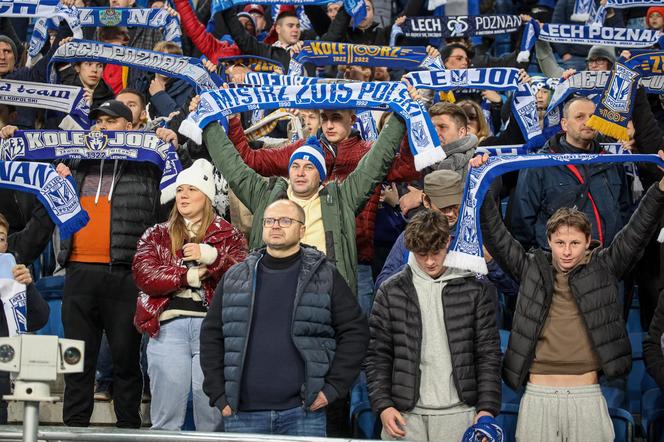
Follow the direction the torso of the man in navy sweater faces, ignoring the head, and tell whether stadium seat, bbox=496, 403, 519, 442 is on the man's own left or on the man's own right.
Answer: on the man's own left

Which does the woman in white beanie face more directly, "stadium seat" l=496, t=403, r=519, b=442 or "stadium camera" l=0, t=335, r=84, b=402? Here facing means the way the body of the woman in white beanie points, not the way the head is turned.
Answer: the stadium camera

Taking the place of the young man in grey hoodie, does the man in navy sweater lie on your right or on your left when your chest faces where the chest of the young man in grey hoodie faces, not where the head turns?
on your right

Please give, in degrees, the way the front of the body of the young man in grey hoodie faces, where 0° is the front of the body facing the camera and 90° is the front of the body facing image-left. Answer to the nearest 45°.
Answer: approximately 0°

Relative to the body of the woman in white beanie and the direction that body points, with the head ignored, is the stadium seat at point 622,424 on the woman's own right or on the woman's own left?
on the woman's own left

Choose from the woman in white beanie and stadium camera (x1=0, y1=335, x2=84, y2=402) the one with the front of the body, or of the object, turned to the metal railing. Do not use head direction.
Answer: the woman in white beanie
